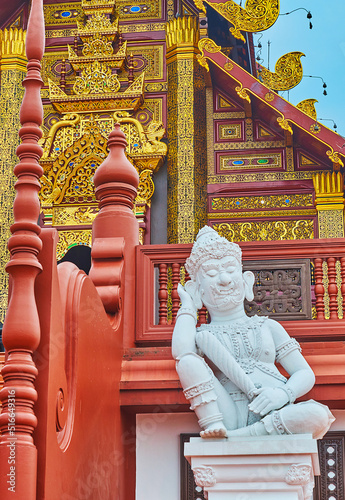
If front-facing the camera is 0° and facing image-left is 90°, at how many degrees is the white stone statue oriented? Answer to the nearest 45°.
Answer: approximately 0°
